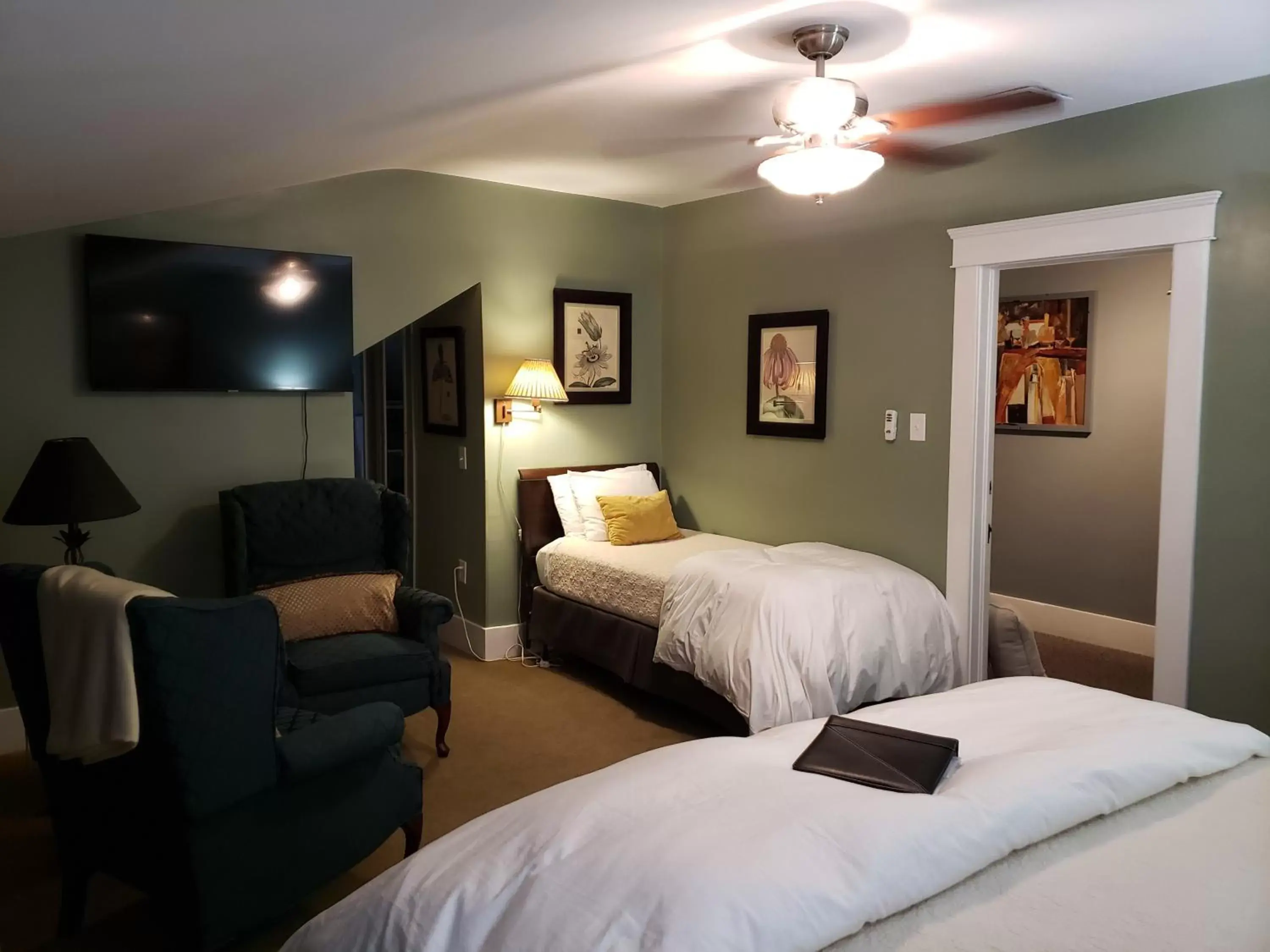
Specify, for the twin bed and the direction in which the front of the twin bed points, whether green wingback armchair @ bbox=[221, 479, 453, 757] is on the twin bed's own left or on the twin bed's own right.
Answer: on the twin bed's own right

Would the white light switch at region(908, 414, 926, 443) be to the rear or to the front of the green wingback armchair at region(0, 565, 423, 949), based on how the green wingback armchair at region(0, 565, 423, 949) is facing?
to the front

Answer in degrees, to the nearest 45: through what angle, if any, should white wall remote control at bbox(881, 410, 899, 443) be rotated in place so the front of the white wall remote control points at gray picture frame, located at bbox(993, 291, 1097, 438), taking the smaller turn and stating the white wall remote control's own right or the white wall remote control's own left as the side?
approximately 180°

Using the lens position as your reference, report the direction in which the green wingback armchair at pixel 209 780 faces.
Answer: facing away from the viewer and to the right of the viewer

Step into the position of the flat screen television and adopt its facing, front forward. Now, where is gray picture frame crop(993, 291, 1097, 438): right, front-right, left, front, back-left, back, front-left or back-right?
front-left

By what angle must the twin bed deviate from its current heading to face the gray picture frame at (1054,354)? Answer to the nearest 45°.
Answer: approximately 90° to its left

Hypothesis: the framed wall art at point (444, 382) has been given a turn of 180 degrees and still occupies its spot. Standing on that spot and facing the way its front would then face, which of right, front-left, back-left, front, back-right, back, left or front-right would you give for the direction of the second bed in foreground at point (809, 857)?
back-right

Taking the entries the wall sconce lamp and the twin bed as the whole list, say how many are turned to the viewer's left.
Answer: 0

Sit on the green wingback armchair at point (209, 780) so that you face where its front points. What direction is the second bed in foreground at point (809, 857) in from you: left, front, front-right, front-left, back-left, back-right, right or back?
right

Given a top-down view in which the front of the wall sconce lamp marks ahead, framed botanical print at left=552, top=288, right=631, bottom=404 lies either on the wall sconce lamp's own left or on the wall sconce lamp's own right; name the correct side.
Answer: on the wall sconce lamp's own left
